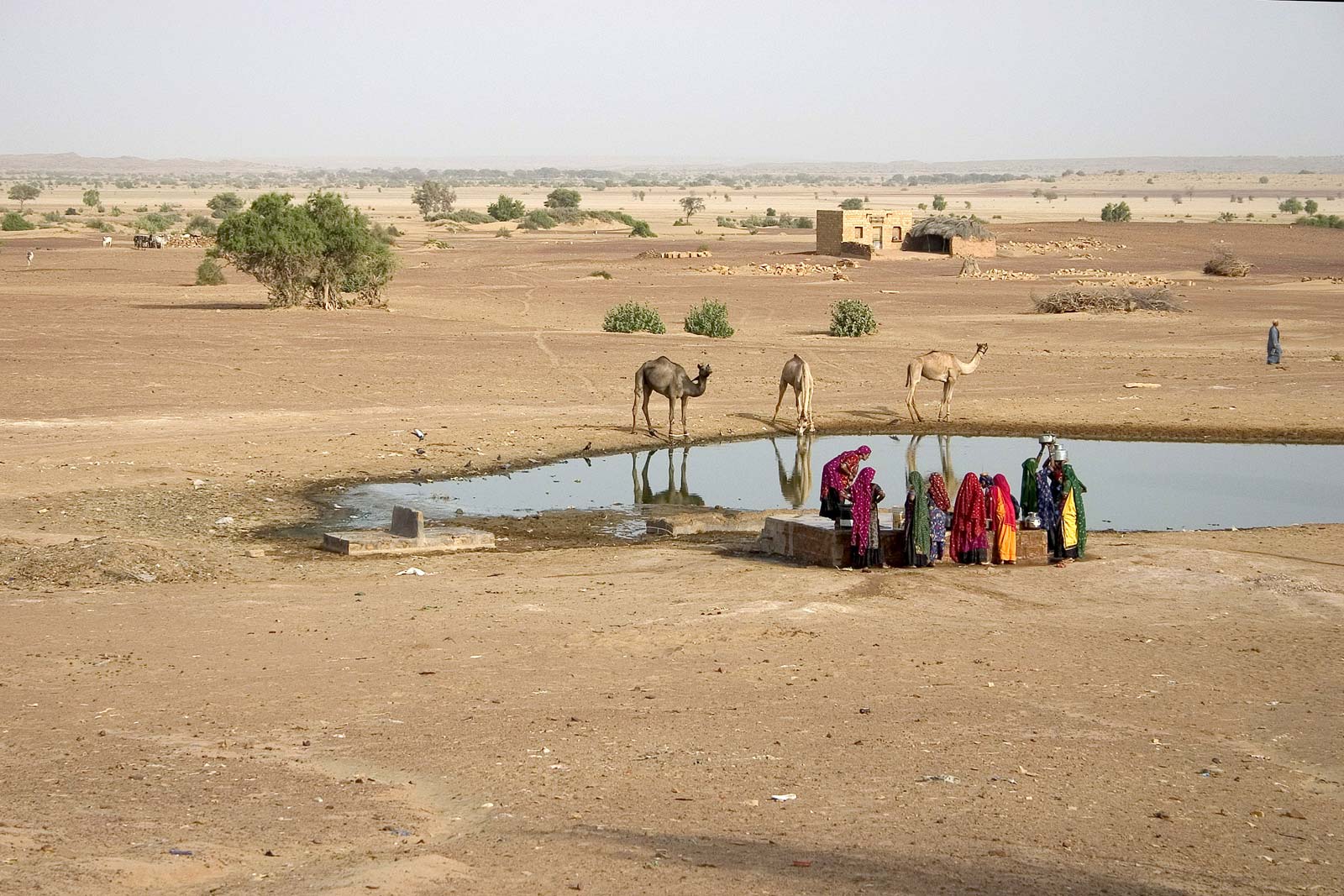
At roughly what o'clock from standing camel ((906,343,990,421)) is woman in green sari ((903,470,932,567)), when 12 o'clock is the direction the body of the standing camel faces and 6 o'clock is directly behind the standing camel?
The woman in green sari is roughly at 3 o'clock from the standing camel.

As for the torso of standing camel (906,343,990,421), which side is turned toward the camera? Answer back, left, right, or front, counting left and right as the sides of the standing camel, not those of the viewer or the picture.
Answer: right

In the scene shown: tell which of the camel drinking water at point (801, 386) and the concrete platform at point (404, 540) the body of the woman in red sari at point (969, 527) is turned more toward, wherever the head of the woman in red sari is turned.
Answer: the camel drinking water

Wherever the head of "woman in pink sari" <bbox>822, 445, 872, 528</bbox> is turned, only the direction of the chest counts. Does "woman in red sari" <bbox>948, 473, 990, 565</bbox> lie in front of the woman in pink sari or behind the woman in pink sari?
in front

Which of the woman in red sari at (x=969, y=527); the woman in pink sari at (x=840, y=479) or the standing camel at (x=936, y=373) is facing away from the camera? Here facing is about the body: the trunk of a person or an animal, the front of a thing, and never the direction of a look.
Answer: the woman in red sari

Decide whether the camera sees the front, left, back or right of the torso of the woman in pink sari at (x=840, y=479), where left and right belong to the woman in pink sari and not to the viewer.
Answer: right

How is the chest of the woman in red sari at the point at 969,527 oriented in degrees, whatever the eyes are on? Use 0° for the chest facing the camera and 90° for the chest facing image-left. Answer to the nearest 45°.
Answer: approximately 180°

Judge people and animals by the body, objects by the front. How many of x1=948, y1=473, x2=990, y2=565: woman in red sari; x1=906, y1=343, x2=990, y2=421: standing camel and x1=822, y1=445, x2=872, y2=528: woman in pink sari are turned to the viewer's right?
2

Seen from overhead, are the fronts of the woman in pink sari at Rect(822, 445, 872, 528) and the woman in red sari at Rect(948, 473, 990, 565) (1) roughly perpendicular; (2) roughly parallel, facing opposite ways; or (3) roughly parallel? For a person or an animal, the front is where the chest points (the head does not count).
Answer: roughly perpendicular

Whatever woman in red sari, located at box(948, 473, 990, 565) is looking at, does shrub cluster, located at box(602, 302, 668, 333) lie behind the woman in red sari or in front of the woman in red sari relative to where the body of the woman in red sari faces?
in front

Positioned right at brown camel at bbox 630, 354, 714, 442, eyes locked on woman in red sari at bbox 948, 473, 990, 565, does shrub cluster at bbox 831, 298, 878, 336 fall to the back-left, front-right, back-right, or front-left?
back-left

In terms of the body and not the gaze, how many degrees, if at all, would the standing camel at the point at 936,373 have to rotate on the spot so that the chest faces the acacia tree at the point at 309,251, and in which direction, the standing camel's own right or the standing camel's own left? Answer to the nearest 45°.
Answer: approximately 135° to the standing camel's own left
